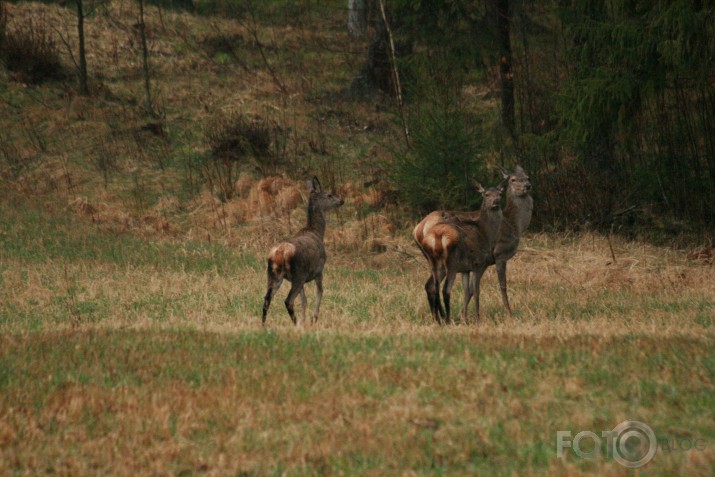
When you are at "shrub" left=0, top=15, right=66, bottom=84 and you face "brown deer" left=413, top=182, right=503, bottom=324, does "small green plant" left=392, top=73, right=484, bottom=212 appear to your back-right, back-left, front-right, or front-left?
front-left

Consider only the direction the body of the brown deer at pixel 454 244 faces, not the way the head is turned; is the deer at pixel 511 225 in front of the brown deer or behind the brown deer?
in front

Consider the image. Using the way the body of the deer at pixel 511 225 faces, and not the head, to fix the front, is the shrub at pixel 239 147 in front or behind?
behind

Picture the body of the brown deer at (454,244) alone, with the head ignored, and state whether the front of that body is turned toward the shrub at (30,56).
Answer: no

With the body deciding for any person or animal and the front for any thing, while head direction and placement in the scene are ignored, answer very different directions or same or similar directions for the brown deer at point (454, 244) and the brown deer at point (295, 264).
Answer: same or similar directions

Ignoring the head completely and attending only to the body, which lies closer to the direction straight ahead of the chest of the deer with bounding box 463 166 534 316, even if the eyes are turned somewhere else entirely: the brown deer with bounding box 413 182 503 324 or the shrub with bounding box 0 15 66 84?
the brown deer

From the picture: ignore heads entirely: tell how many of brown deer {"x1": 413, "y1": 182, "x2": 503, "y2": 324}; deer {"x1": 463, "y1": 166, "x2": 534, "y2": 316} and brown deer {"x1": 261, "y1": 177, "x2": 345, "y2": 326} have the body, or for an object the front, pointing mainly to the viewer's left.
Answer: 0

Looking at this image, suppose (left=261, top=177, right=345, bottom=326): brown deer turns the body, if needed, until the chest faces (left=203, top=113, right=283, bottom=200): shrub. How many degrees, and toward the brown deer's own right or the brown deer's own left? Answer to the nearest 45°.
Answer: approximately 45° to the brown deer's own left

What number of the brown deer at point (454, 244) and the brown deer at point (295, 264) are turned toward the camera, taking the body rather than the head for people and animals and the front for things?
0

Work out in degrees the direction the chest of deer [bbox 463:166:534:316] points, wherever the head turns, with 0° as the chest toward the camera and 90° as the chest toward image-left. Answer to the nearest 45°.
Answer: approximately 315°

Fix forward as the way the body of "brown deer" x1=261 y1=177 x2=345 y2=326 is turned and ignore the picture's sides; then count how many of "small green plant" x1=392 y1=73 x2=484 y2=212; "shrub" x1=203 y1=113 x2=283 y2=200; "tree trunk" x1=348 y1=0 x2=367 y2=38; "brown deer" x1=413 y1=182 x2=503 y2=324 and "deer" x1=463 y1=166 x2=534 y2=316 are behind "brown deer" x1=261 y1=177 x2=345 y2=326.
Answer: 0

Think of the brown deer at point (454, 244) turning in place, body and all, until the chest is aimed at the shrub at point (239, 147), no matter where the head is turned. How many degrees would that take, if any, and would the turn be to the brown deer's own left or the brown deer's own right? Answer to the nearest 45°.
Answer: approximately 90° to the brown deer's own left

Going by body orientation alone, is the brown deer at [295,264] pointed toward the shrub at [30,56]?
no

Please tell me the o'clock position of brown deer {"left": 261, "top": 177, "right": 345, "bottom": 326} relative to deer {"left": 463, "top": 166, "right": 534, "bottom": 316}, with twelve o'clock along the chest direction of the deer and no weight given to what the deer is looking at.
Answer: The brown deer is roughly at 3 o'clock from the deer.

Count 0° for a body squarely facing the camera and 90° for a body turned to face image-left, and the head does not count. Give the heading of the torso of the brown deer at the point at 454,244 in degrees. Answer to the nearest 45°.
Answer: approximately 225°

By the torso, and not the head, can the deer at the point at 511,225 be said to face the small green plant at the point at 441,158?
no

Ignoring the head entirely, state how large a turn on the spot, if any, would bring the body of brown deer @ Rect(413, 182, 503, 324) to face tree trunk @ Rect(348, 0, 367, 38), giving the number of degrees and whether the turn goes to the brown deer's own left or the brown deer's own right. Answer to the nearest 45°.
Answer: approximately 45° to the brown deer's own left
